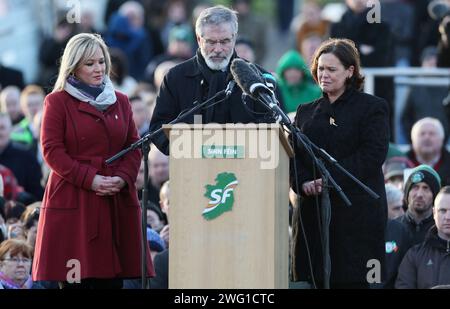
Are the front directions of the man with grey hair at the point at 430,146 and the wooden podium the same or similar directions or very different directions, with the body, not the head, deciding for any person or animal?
same or similar directions

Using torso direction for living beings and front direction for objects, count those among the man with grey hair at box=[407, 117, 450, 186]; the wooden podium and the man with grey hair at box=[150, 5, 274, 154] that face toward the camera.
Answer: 3

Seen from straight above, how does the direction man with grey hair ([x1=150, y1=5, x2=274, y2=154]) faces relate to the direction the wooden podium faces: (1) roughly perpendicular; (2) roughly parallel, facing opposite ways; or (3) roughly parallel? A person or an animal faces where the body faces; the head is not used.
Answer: roughly parallel

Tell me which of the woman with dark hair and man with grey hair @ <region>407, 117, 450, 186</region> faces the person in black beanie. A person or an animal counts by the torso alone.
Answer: the man with grey hair

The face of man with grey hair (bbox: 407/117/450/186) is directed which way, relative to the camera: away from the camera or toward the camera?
toward the camera

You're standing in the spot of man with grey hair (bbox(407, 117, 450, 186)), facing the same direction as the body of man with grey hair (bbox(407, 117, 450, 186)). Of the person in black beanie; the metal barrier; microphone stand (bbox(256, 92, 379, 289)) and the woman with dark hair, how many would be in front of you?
3

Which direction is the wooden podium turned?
toward the camera

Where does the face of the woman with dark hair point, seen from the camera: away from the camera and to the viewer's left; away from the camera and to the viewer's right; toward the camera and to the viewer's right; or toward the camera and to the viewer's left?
toward the camera and to the viewer's left

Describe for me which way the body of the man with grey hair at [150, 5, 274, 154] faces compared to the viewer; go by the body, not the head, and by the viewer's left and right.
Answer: facing the viewer

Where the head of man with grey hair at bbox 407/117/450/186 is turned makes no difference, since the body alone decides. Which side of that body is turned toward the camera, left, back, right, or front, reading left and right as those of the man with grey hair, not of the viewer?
front

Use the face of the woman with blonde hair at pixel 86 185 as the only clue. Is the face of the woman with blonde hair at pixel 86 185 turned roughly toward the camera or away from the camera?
toward the camera

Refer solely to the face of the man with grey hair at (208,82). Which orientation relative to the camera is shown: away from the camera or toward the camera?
toward the camera

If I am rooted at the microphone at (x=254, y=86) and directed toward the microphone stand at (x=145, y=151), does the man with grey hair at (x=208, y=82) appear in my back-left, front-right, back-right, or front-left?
front-right
